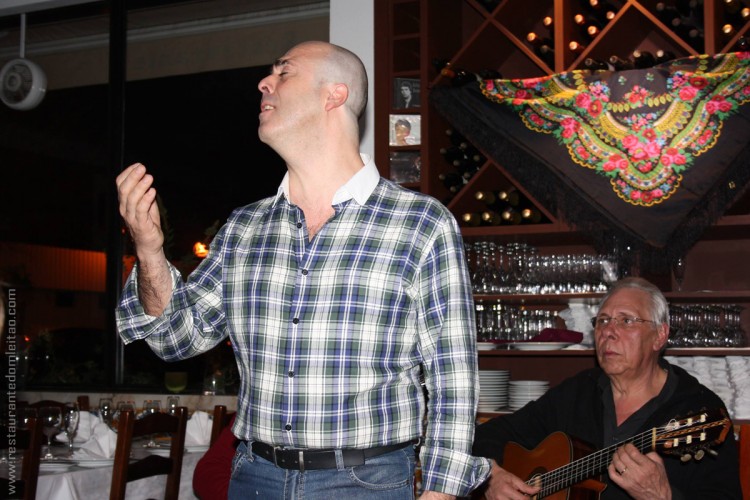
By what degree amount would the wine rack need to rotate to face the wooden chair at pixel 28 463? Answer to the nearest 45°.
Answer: approximately 45° to its right

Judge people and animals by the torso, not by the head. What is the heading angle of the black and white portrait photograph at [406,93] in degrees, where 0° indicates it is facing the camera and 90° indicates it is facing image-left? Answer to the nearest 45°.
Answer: approximately 0°

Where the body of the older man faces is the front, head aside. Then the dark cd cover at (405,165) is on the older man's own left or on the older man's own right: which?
on the older man's own right

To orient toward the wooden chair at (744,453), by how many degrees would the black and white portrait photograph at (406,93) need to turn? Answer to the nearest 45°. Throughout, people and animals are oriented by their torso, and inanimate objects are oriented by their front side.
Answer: approximately 45° to its left

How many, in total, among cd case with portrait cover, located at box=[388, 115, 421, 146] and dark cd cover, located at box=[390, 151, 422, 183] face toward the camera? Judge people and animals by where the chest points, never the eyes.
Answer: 2
